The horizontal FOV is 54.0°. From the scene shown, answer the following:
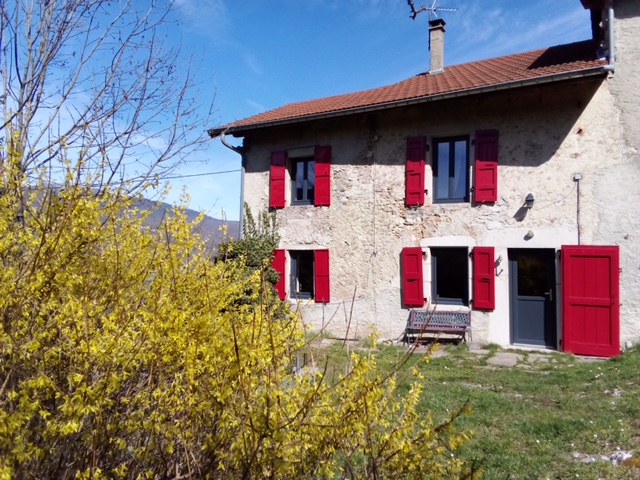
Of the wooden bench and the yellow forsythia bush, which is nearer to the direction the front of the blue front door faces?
the yellow forsythia bush

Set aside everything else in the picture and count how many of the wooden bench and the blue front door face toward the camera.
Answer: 2

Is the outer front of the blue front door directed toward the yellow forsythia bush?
yes

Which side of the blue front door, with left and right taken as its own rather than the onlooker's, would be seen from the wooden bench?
right

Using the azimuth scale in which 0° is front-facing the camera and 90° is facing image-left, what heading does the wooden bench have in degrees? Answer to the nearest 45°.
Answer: approximately 0°
